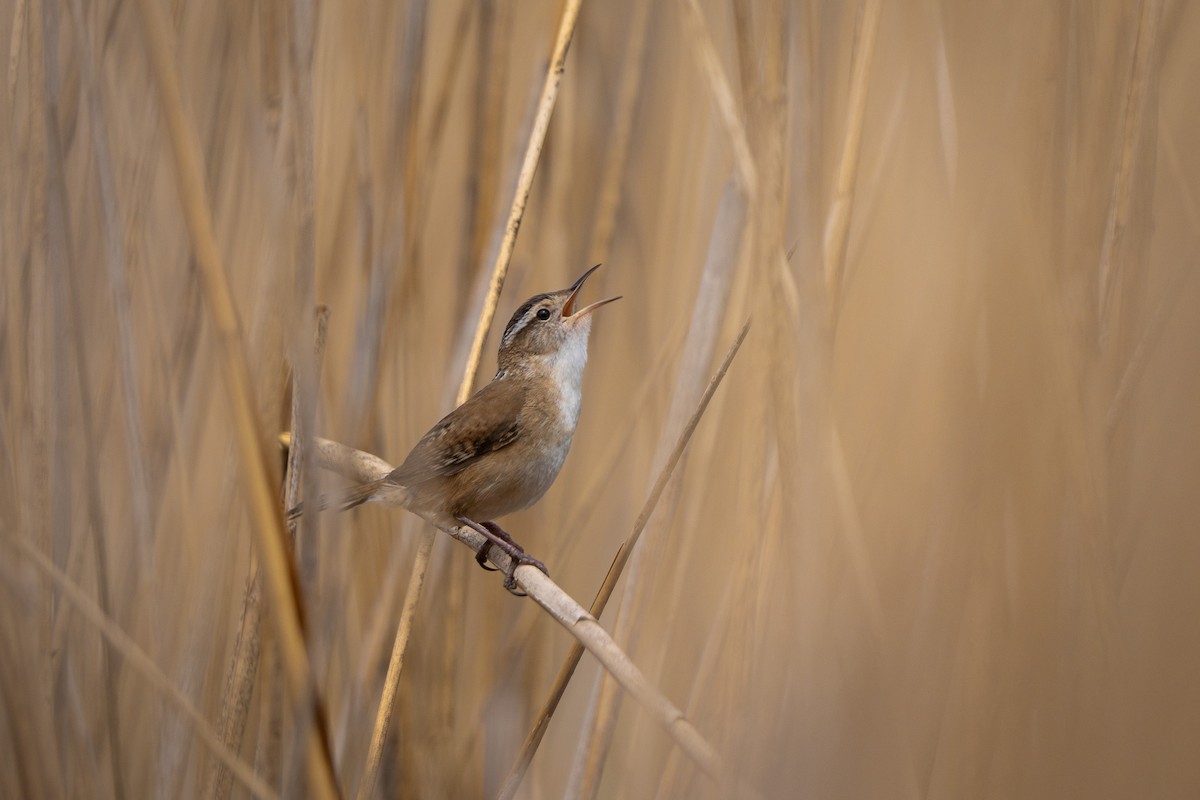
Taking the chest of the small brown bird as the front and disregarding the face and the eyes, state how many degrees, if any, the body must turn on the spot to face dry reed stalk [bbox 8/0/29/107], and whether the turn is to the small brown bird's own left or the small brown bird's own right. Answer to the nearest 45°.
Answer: approximately 135° to the small brown bird's own right

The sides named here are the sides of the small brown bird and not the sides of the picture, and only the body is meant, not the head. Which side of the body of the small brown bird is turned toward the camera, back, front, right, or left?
right

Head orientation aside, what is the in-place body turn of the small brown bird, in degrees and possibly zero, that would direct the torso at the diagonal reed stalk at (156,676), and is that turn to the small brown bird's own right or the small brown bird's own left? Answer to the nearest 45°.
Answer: approximately 135° to the small brown bird's own right
